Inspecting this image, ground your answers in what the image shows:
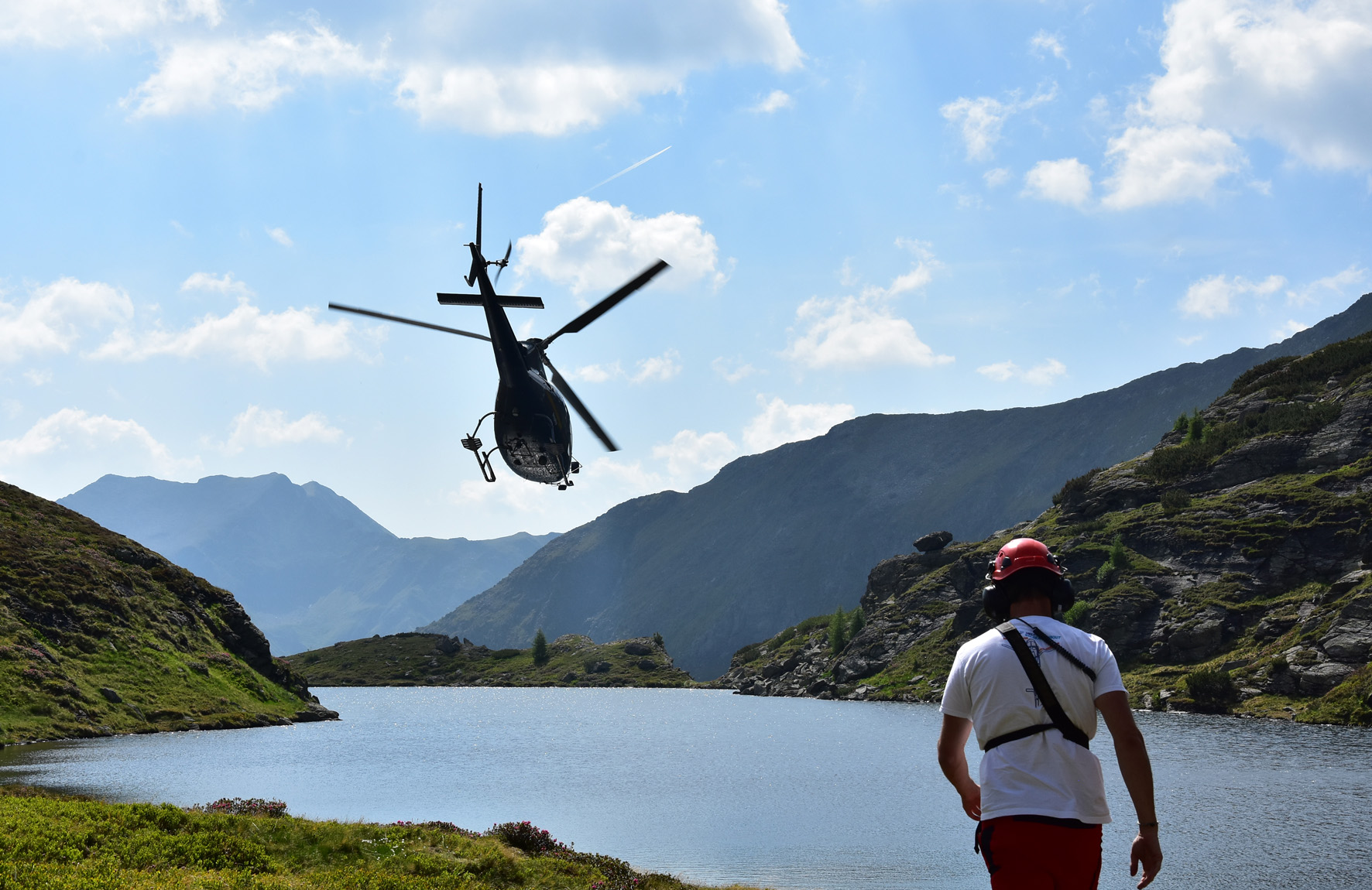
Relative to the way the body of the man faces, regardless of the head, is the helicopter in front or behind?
in front

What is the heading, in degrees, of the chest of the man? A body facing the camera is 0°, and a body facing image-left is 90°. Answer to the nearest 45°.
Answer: approximately 180°

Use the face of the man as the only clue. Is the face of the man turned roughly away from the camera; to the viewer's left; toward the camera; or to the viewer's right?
away from the camera
